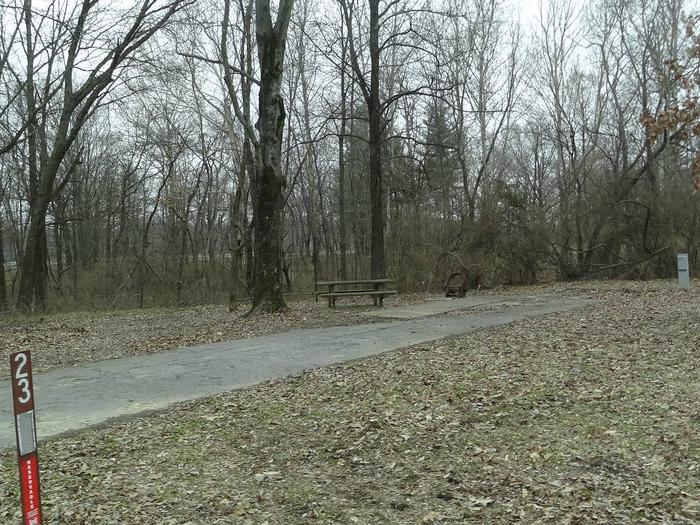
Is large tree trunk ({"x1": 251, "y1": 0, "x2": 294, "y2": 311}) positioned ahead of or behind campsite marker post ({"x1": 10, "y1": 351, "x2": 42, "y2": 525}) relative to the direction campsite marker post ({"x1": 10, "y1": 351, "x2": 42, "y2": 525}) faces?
behind

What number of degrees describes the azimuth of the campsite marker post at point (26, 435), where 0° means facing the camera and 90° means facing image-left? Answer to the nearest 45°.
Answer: approximately 0°

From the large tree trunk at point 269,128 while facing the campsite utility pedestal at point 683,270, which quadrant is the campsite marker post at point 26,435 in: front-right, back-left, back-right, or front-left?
back-right

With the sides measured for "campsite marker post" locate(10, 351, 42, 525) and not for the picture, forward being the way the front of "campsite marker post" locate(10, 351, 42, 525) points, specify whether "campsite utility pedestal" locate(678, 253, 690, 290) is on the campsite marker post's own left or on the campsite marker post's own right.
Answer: on the campsite marker post's own left

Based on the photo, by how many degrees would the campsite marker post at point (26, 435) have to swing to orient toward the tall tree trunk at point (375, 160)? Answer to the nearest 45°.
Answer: approximately 135° to its left

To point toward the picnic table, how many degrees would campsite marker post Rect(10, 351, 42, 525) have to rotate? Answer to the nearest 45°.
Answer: approximately 135° to its left
